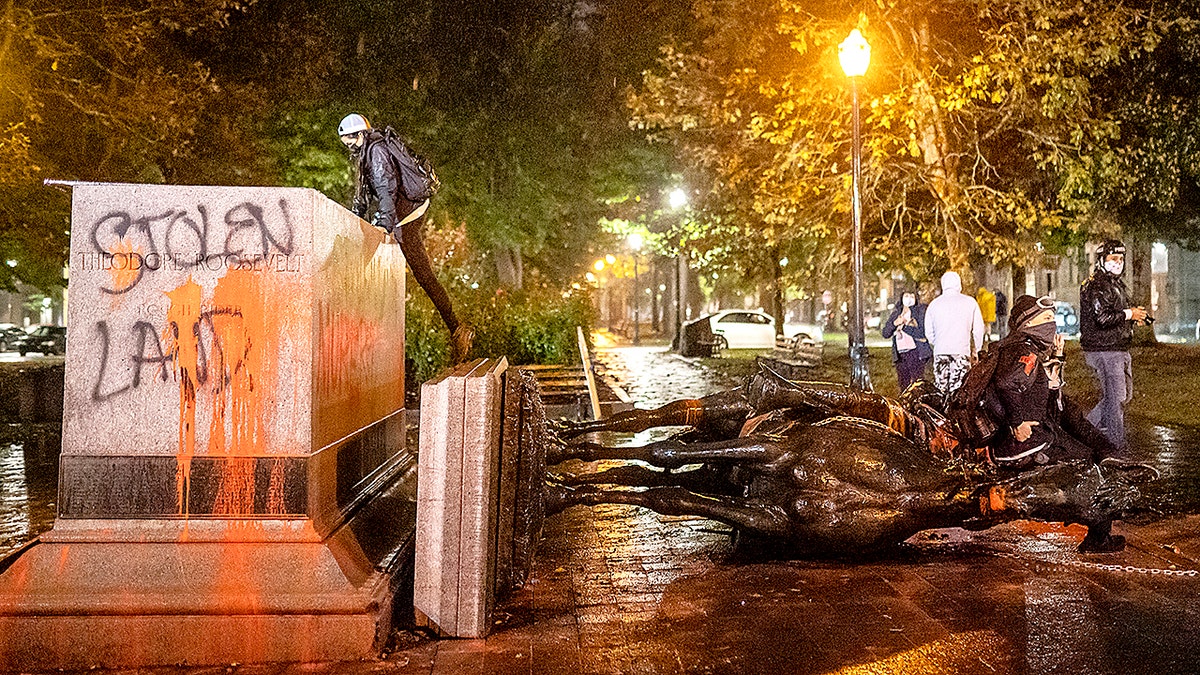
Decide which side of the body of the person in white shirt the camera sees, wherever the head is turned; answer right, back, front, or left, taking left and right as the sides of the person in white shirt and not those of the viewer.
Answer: back

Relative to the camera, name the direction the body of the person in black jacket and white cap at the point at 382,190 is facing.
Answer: to the viewer's left

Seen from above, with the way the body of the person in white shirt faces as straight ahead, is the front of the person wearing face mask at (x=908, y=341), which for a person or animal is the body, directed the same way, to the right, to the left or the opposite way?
the opposite way

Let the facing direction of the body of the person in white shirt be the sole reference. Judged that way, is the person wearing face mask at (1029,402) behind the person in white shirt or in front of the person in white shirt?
behind

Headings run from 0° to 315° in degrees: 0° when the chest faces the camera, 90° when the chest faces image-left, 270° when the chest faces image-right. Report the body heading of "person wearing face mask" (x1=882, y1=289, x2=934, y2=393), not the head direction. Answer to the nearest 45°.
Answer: approximately 0°

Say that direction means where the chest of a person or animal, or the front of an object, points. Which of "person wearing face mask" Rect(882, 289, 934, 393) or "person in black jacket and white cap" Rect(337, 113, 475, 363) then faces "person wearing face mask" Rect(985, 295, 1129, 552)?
"person wearing face mask" Rect(882, 289, 934, 393)

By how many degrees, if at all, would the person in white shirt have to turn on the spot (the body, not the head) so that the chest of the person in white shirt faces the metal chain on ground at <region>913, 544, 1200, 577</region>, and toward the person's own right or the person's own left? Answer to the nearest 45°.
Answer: approximately 180°

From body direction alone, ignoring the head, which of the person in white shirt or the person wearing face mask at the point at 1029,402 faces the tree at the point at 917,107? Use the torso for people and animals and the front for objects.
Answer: the person in white shirt
